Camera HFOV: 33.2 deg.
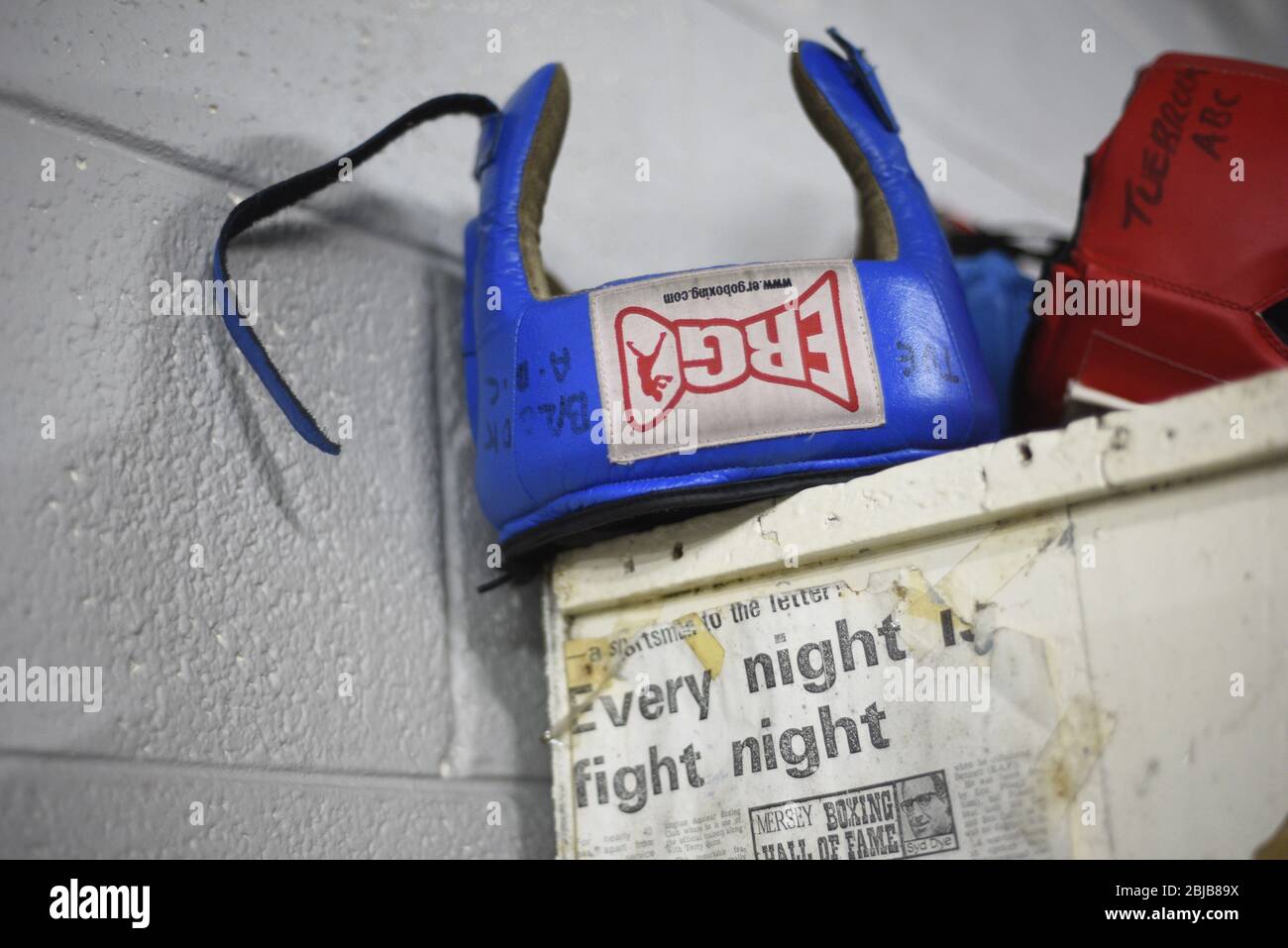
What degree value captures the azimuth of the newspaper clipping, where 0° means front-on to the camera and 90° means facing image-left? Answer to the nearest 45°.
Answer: approximately 0°
